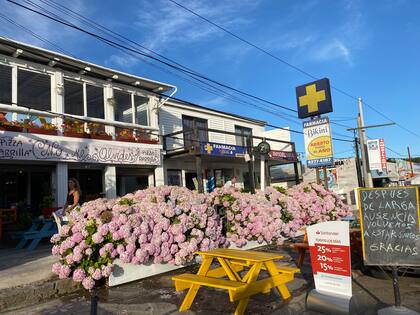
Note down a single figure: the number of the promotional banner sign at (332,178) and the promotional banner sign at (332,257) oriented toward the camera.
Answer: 2

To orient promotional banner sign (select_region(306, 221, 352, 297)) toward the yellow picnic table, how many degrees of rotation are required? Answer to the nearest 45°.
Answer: approximately 90° to its right

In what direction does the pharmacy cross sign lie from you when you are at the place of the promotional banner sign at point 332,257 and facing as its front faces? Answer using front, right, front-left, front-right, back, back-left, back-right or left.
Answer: back

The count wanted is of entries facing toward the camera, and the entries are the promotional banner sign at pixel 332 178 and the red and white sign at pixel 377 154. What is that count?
2

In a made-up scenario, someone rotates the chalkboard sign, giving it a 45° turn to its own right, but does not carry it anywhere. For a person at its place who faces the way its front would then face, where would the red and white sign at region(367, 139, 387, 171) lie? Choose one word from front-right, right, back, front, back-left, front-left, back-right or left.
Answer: back-right

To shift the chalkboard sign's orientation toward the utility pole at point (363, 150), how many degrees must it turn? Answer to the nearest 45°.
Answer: approximately 180°

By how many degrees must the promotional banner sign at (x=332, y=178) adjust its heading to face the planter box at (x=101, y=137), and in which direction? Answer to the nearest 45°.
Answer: approximately 45° to its right

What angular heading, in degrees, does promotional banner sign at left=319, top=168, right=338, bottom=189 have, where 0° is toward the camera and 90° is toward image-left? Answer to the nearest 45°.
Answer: approximately 0°

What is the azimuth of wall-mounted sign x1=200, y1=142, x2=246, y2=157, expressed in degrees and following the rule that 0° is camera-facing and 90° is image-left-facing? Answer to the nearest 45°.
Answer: approximately 315°

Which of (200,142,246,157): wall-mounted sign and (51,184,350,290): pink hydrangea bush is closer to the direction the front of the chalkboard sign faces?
the pink hydrangea bush

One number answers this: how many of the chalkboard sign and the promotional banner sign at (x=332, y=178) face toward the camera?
2
